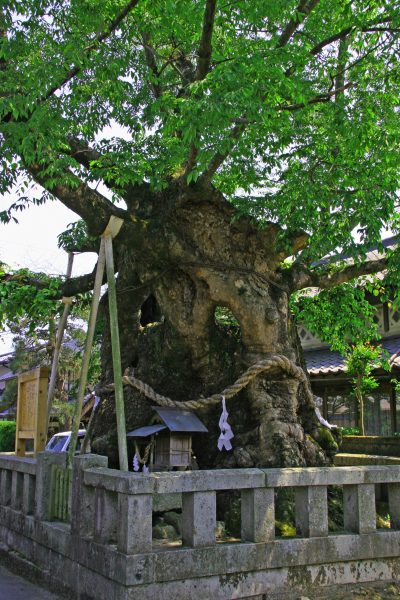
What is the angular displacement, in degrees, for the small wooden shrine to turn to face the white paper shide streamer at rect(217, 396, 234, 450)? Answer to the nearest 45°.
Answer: approximately 135° to its left

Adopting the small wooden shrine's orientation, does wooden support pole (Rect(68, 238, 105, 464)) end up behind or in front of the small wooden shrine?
in front

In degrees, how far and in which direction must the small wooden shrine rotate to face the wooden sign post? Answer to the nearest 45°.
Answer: approximately 90° to its right

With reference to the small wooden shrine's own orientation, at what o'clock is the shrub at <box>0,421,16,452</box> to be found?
The shrub is roughly at 4 o'clock from the small wooden shrine.

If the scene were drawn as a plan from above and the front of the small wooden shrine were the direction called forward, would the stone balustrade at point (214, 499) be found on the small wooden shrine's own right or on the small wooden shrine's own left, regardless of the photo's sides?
on the small wooden shrine's own left

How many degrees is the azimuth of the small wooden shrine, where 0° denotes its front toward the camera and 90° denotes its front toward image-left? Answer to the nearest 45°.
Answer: approximately 45°
